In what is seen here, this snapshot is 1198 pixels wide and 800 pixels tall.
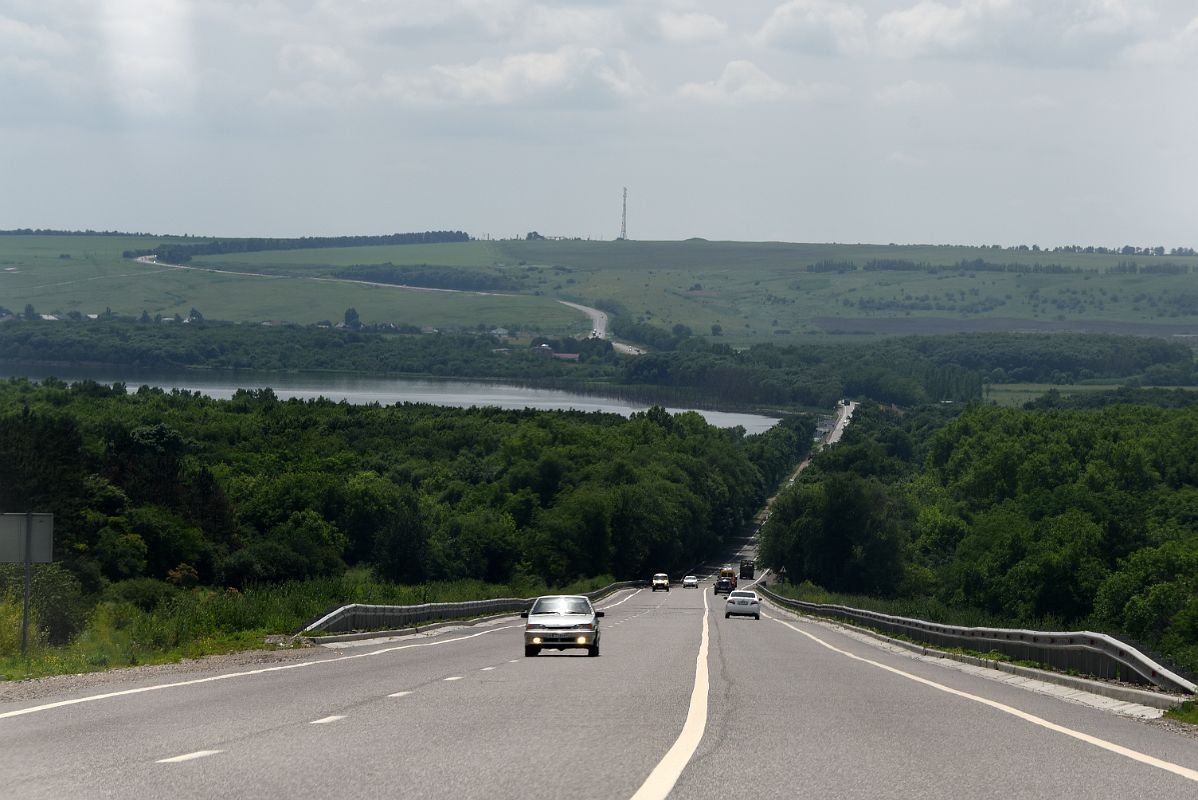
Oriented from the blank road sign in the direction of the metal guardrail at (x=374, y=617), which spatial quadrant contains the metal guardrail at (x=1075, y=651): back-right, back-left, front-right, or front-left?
front-right

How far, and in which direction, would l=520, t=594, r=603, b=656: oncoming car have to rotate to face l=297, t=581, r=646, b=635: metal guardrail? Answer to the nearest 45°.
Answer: approximately 135° to its right

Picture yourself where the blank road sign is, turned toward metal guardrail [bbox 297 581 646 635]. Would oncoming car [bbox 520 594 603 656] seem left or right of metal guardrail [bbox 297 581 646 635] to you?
right

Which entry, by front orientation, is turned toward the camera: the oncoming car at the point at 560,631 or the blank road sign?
the oncoming car

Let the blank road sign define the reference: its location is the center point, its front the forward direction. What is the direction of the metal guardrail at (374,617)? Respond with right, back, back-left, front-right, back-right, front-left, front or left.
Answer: front-right

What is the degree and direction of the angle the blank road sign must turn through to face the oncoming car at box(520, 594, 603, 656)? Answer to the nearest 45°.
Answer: approximately 90° to its right

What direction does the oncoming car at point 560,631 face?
toward the camera

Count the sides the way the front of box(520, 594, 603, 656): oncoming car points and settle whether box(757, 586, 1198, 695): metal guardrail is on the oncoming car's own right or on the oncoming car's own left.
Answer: on the oncoming car's own left

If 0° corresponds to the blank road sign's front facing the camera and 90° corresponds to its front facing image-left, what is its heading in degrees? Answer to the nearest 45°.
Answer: approximately 180°

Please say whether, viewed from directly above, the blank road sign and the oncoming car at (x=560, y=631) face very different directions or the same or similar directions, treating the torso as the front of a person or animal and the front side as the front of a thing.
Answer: very different directions

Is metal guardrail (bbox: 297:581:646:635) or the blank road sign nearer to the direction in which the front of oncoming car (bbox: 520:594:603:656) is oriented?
the blank road sign

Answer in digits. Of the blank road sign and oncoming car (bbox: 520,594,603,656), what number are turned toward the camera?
1
